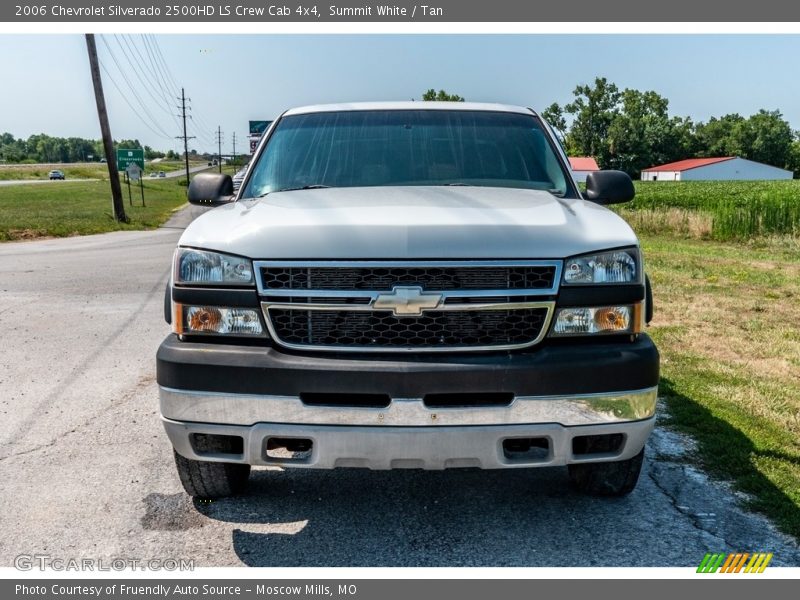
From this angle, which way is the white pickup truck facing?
toward the camera

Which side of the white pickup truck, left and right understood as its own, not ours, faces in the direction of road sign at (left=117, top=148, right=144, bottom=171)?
back

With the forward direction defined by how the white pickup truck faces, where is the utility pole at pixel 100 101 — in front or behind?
behind
